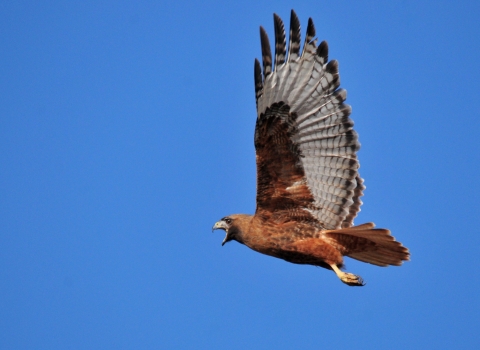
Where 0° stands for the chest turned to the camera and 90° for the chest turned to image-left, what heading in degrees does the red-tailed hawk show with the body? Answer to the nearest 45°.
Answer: approximately 90°
